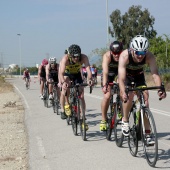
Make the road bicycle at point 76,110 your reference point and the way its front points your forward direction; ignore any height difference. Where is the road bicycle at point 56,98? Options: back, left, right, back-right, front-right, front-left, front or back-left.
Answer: back

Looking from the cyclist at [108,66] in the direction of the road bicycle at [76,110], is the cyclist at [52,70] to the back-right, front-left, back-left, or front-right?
front-right

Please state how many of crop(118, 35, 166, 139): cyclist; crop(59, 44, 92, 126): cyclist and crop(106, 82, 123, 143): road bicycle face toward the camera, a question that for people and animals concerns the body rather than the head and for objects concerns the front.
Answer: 3

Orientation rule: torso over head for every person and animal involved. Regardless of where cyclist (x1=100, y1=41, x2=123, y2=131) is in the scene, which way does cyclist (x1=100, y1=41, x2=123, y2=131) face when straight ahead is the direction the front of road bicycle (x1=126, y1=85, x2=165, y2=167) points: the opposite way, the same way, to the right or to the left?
the same way

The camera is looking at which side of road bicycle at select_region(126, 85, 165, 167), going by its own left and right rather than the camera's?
front

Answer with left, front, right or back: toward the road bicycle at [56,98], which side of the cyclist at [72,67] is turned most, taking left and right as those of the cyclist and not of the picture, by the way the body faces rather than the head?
back

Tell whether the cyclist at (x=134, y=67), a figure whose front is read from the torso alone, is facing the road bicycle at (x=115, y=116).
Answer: no

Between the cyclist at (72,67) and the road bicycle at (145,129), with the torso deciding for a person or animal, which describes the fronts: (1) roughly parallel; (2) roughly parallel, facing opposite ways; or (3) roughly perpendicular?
roughly parallel

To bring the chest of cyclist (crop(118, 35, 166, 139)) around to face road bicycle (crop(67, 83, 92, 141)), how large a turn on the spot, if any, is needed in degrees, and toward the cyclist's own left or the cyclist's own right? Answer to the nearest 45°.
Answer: approximately 135° to the cyclist's own right

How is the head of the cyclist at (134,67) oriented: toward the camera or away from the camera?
toward the camera

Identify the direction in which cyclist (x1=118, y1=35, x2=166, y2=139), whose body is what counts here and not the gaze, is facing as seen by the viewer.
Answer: toward the camera

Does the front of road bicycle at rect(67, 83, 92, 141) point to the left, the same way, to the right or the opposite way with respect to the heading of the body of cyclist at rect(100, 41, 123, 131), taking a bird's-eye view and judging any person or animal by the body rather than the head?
the same way

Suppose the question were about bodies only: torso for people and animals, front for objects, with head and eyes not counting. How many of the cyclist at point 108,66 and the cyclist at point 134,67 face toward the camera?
2

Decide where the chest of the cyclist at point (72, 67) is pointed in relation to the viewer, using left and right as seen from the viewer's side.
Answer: facing the viewer

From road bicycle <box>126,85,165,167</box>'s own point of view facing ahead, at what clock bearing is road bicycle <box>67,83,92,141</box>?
road bicycle <box>67,83,92,141</box> is roughly at 5 o'clock from road bicycle <box>126,85,165,167</box>.

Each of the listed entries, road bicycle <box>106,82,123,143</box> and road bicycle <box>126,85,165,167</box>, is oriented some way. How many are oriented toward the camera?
2

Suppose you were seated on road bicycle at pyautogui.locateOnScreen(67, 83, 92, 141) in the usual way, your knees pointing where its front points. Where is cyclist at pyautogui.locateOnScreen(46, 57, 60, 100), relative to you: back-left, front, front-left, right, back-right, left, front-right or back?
back
